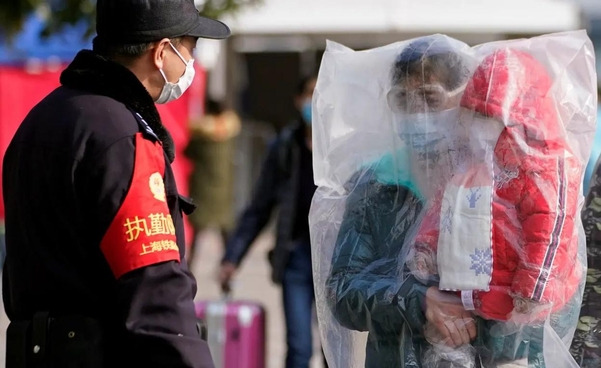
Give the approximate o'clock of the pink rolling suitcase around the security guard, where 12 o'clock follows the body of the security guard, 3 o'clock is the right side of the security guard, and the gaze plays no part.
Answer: The pink rolling suitcase is roughly at 11 o'clock from the security guard.

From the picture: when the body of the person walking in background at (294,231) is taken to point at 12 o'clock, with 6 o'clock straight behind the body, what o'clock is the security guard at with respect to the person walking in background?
The security guard is roughly at 2 o'clock from the person walking in background.

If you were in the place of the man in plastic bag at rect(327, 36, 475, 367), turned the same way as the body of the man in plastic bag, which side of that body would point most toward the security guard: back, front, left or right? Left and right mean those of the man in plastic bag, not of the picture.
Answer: right

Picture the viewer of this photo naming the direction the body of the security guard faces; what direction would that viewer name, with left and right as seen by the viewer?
facing away from the viewer and to the right of the viewer

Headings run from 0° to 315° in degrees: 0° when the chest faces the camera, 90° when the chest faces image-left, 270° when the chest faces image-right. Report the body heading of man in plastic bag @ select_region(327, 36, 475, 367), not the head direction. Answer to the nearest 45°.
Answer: approximately 315°
